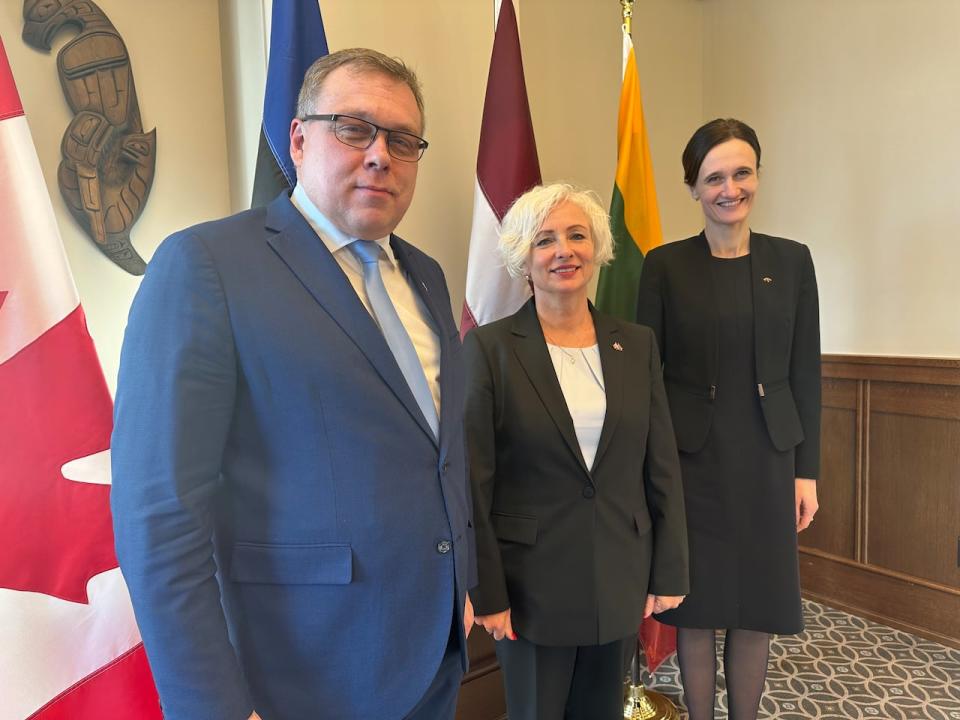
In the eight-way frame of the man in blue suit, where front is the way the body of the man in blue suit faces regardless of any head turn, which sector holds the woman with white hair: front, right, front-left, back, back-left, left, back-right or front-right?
left

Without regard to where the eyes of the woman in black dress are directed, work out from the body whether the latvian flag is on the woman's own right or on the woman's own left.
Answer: on the woman's own right

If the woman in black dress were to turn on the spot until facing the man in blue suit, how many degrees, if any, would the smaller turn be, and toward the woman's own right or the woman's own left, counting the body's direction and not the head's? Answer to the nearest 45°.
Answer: approximately 45° to the woman's own right

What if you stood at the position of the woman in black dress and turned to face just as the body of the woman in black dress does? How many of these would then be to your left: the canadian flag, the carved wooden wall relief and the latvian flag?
0

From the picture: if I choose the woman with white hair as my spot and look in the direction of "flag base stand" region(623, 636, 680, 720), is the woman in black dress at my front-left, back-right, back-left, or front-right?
front-right

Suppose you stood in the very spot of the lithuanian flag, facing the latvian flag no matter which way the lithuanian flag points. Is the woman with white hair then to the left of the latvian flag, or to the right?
left

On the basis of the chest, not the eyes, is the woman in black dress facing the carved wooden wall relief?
no

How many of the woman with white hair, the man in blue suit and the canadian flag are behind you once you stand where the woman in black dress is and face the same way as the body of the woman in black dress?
0

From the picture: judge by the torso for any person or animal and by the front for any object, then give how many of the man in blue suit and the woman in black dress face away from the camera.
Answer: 0

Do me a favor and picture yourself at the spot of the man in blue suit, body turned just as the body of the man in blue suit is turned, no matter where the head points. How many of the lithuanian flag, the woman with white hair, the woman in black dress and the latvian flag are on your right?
0

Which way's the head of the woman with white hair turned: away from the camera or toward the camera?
toward the camera

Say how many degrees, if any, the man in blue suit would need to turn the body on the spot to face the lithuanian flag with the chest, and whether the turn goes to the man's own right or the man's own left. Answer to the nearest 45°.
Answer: approximately 90° to the man's own left

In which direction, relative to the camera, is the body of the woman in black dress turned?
toward the camera

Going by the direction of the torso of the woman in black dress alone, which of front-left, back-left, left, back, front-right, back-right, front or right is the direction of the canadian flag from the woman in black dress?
front-right

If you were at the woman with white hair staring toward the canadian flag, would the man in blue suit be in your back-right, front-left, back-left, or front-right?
front-left

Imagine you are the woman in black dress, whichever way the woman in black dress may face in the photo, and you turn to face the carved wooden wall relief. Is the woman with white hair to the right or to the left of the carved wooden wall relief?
left

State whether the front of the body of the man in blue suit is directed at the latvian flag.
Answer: no
